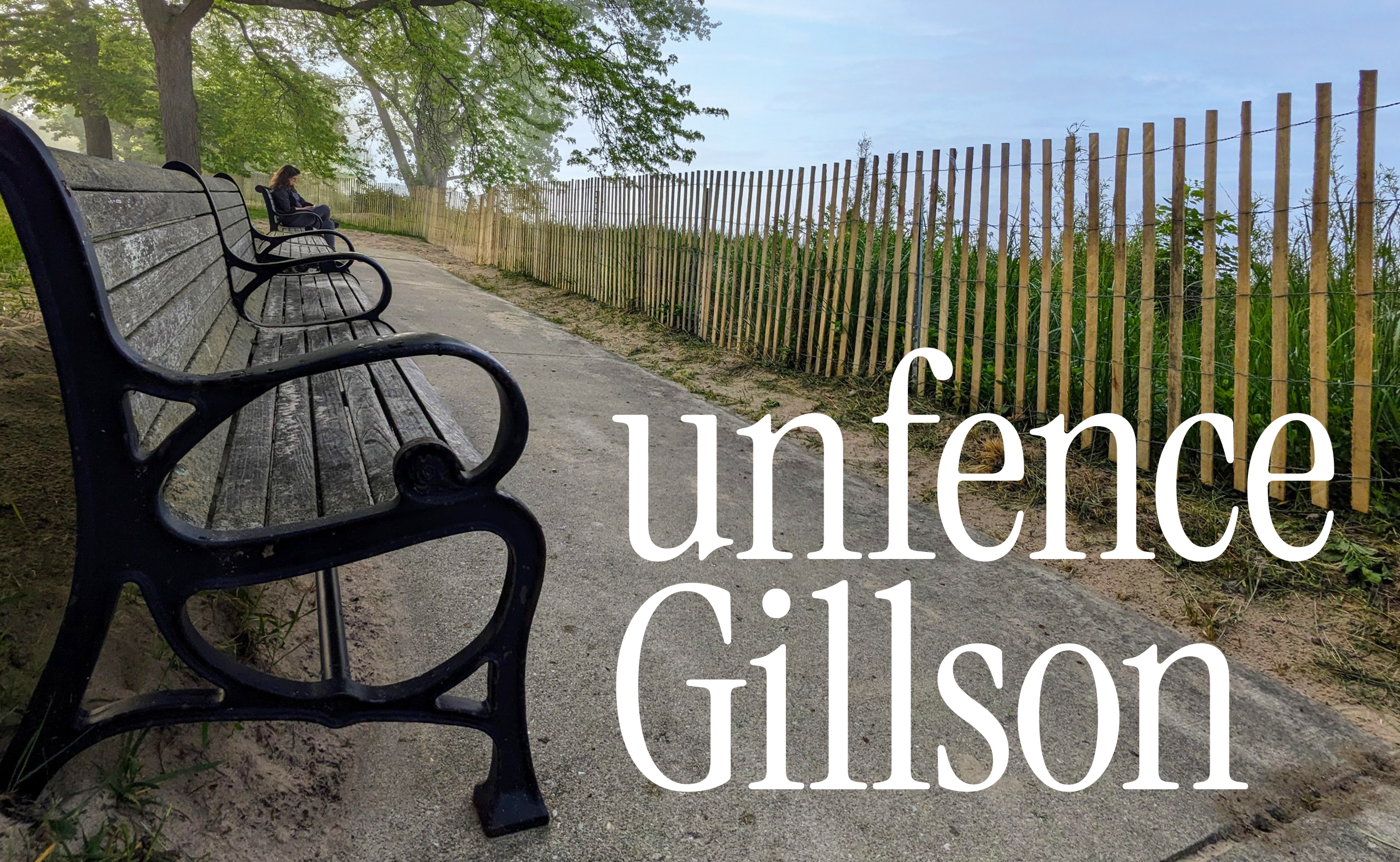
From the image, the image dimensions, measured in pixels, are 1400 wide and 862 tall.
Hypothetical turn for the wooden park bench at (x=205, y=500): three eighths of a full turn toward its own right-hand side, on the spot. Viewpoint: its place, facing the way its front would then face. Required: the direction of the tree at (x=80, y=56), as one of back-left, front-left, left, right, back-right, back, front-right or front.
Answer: back-right

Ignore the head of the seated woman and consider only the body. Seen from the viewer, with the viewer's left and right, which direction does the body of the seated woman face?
facing to the right of the viewer

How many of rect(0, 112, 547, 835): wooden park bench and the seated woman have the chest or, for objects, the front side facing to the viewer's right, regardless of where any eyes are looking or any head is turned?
2

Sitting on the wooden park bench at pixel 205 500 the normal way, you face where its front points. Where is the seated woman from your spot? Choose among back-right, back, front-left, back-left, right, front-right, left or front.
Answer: left

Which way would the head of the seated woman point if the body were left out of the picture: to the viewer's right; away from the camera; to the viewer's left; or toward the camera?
to the viewer's right

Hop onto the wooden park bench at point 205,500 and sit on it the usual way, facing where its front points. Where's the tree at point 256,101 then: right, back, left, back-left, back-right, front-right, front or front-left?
left

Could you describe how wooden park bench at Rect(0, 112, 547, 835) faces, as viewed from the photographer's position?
facing to the right of the viewer

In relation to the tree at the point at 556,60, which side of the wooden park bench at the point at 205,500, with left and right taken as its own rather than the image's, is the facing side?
left
